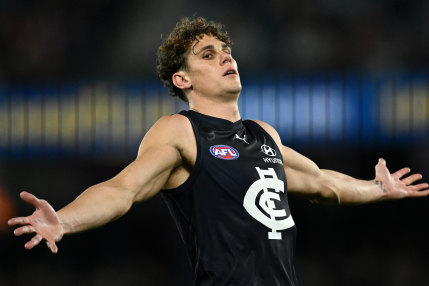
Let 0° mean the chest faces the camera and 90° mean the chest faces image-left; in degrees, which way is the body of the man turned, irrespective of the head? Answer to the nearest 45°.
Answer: approximately 315°

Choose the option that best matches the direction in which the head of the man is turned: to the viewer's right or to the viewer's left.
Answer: to the viewer's right
